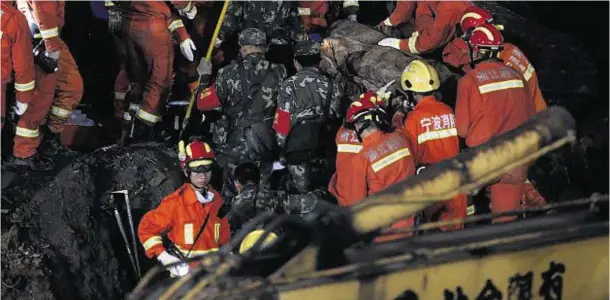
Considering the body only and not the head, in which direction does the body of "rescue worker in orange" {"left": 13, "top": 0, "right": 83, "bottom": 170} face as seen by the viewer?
to the viewer's right

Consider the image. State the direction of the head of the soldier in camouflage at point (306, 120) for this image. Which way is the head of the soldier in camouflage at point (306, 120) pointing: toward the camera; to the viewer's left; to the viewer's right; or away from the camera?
away from the camera

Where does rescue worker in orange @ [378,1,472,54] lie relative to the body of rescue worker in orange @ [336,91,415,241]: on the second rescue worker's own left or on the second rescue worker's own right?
on the second rescue worker's own right

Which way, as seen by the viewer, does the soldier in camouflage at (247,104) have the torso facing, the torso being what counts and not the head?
away from the camera

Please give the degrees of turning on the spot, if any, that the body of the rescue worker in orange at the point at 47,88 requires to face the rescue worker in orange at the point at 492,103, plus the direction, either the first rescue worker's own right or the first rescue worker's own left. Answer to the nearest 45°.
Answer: approximately 45° to the first rescue worker's own right

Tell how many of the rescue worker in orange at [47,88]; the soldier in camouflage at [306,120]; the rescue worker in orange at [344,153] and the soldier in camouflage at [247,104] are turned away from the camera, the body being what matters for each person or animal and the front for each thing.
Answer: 3

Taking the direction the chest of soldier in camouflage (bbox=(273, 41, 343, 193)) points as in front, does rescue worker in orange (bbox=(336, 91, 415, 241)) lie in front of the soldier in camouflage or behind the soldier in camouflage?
behind

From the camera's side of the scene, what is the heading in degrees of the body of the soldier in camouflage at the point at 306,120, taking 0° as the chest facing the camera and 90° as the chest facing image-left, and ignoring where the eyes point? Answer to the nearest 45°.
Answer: approximately 180°

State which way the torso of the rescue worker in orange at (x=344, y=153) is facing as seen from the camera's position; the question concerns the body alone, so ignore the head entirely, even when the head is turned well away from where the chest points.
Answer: away from the camera

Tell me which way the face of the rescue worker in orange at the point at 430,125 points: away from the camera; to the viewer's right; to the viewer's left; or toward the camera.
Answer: away from the camera

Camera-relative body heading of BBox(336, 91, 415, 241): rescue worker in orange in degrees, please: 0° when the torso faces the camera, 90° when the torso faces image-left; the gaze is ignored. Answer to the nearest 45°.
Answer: approximately 135°

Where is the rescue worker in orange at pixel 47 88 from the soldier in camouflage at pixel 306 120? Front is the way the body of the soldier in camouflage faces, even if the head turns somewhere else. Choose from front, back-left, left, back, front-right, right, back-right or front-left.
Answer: left
